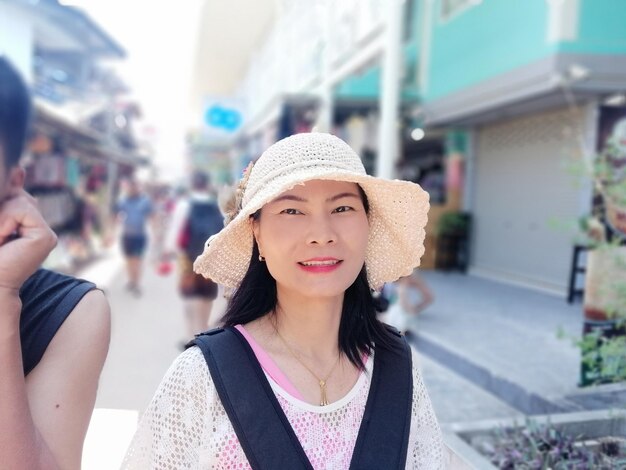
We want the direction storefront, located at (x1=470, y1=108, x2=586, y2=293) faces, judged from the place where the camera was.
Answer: facing the viewer and to the left of the viewer

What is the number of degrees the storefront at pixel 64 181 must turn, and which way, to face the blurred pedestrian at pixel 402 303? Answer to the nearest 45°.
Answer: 0° — it already faces them

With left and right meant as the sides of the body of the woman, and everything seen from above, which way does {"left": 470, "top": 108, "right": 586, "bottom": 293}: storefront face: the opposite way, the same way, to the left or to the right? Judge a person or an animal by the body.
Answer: to the right

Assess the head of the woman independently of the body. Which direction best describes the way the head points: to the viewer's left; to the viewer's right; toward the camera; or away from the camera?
toward the camera

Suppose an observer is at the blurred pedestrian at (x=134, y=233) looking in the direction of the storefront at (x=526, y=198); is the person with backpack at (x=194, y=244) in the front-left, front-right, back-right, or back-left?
front-right

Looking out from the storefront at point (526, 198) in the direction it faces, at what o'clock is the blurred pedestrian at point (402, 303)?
The blurred pedestrian is roughly at 11 o'clock from the storefront.

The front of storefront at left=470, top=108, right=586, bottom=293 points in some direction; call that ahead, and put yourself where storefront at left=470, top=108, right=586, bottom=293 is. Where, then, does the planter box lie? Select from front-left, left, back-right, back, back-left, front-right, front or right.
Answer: front-left

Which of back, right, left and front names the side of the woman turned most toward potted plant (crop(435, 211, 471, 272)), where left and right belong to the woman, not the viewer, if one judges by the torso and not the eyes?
back

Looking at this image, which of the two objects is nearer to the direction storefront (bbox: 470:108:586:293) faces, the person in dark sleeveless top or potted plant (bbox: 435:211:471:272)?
the person in dark sleeveless top

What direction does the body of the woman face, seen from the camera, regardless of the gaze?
toward the camera

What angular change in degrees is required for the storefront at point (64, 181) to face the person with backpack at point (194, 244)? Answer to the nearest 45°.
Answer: approximately 45° to its right

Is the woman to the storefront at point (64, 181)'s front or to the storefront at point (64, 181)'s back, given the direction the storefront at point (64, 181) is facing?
to the front

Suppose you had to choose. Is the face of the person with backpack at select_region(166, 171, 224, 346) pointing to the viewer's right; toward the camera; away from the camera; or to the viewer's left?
away from the camera

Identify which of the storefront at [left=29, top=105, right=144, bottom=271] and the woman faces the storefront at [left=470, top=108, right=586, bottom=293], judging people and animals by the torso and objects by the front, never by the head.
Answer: the storefront at [left=29, top=105, right=144, bottom=271]

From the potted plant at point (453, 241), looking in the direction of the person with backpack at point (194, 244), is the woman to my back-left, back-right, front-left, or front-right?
front-left
